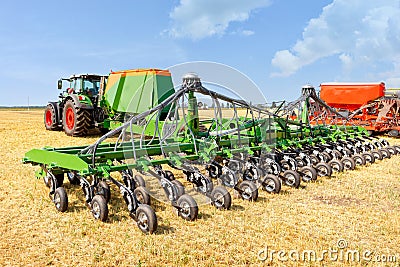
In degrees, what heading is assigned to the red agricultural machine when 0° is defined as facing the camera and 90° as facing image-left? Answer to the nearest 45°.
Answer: approximately 90°

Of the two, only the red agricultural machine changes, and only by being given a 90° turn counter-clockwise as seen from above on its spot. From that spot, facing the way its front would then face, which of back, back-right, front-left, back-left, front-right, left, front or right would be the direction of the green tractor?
front-right

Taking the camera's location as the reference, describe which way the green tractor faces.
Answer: facing away from the viewer and to the left of the viewer
